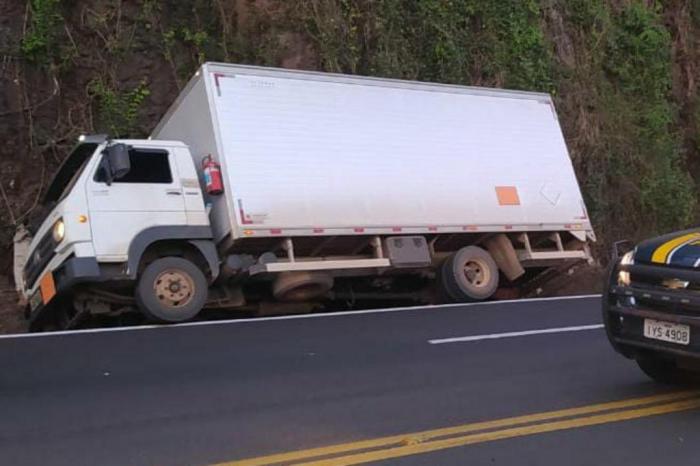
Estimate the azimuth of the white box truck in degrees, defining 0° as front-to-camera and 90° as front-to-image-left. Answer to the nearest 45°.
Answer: approximately 45°
